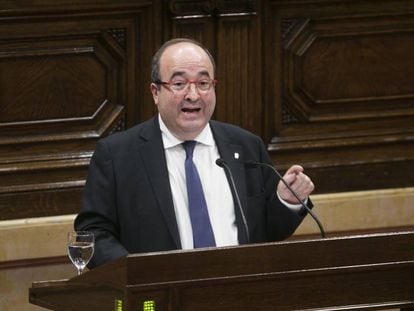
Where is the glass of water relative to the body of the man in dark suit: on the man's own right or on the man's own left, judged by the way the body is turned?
on the man's own right

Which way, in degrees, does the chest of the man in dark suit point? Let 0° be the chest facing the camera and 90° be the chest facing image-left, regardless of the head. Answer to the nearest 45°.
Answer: approximately 0°

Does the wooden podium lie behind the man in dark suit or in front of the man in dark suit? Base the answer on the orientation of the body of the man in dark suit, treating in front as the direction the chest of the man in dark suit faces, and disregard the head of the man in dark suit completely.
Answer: in front
